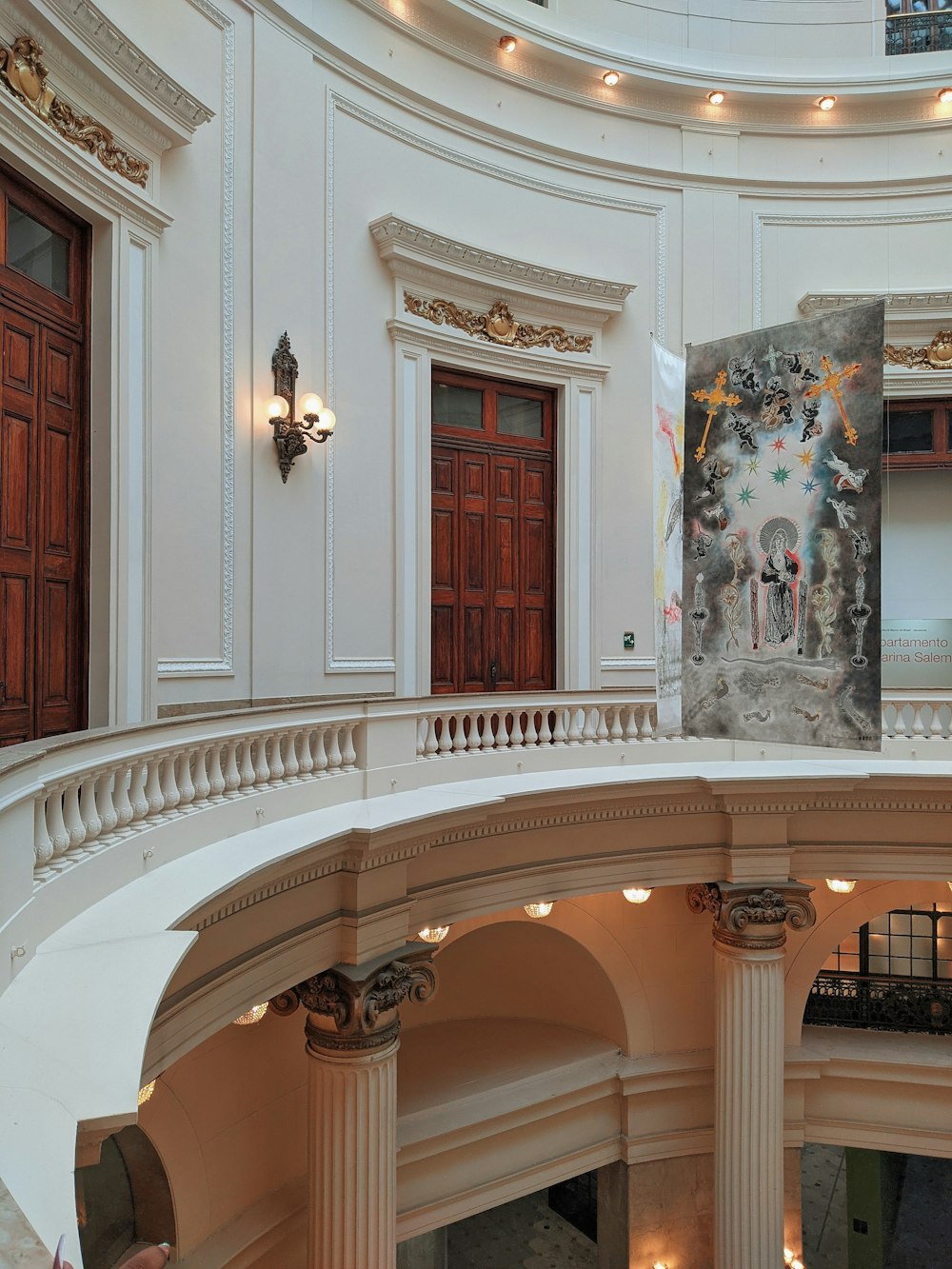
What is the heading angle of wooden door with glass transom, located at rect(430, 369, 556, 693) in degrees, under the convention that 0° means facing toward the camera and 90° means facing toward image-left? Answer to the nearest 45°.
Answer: approximately 315°

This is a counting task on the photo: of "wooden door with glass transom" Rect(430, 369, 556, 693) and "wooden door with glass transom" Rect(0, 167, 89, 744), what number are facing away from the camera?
0

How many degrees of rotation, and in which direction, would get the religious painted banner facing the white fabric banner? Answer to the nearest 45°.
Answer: approximately 45° to its right

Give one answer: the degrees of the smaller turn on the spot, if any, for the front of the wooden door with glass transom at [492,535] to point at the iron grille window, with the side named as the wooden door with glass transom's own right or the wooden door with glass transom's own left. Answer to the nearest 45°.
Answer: approximately 45° to the wooden door with glass transom's own left

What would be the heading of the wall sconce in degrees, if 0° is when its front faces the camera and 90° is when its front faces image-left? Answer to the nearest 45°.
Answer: approximately 315°

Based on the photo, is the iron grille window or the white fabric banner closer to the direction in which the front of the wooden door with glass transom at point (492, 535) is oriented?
the white fabric banner
